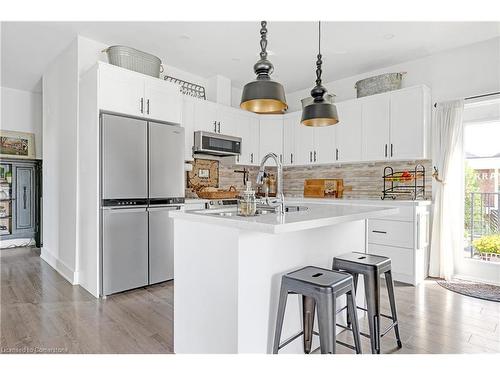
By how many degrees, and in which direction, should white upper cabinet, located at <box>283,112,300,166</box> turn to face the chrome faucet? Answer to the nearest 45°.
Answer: approximately 45° to its left

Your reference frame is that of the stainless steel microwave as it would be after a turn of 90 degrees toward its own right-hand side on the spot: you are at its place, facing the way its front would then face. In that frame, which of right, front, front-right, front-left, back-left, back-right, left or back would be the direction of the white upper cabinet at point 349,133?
back-left

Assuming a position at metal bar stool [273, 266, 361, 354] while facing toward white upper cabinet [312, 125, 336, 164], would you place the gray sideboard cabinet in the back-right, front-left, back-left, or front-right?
front-left

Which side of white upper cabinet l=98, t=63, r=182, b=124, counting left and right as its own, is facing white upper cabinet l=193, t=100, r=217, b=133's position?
left

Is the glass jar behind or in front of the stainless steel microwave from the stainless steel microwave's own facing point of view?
in front

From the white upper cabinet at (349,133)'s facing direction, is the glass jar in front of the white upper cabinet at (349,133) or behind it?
in front

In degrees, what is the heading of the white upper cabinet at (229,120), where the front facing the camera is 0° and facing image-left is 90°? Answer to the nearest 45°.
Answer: approximately 315°

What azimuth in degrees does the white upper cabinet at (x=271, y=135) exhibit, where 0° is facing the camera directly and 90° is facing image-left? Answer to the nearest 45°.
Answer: approximately 0°

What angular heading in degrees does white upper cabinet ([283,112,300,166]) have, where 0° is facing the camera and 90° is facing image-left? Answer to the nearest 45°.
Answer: approximately 45°
